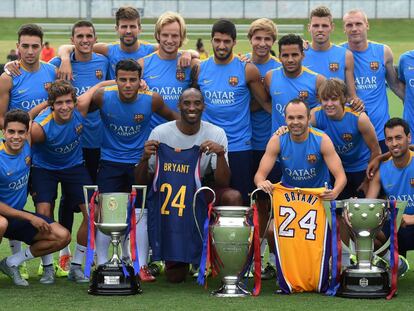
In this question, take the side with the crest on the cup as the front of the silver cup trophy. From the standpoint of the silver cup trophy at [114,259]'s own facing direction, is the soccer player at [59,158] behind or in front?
behind

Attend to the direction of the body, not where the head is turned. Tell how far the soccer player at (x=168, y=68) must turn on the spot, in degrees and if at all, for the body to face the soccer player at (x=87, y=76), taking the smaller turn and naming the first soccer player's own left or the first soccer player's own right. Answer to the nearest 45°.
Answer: approximately 90° to the first soccer player's own right

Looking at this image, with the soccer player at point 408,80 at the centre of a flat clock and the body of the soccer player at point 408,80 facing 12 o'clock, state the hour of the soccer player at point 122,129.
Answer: the soccer player at point 122,129 is roughly at 2 o'clock from the soccer player at point 408,80.

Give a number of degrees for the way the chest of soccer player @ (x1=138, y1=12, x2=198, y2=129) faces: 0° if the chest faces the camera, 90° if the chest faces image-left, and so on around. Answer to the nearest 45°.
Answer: approximately 0°
